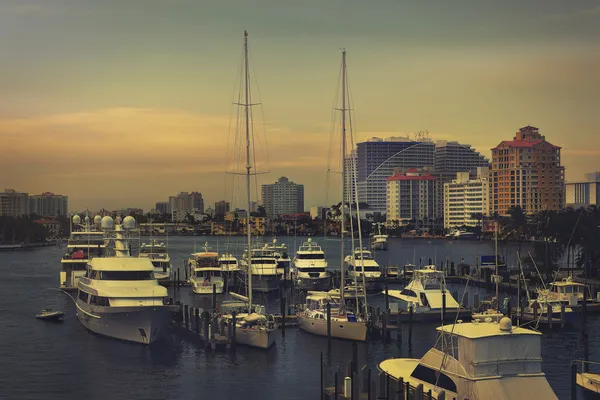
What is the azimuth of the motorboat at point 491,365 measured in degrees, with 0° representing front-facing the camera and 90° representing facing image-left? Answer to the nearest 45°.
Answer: approximately 135°
